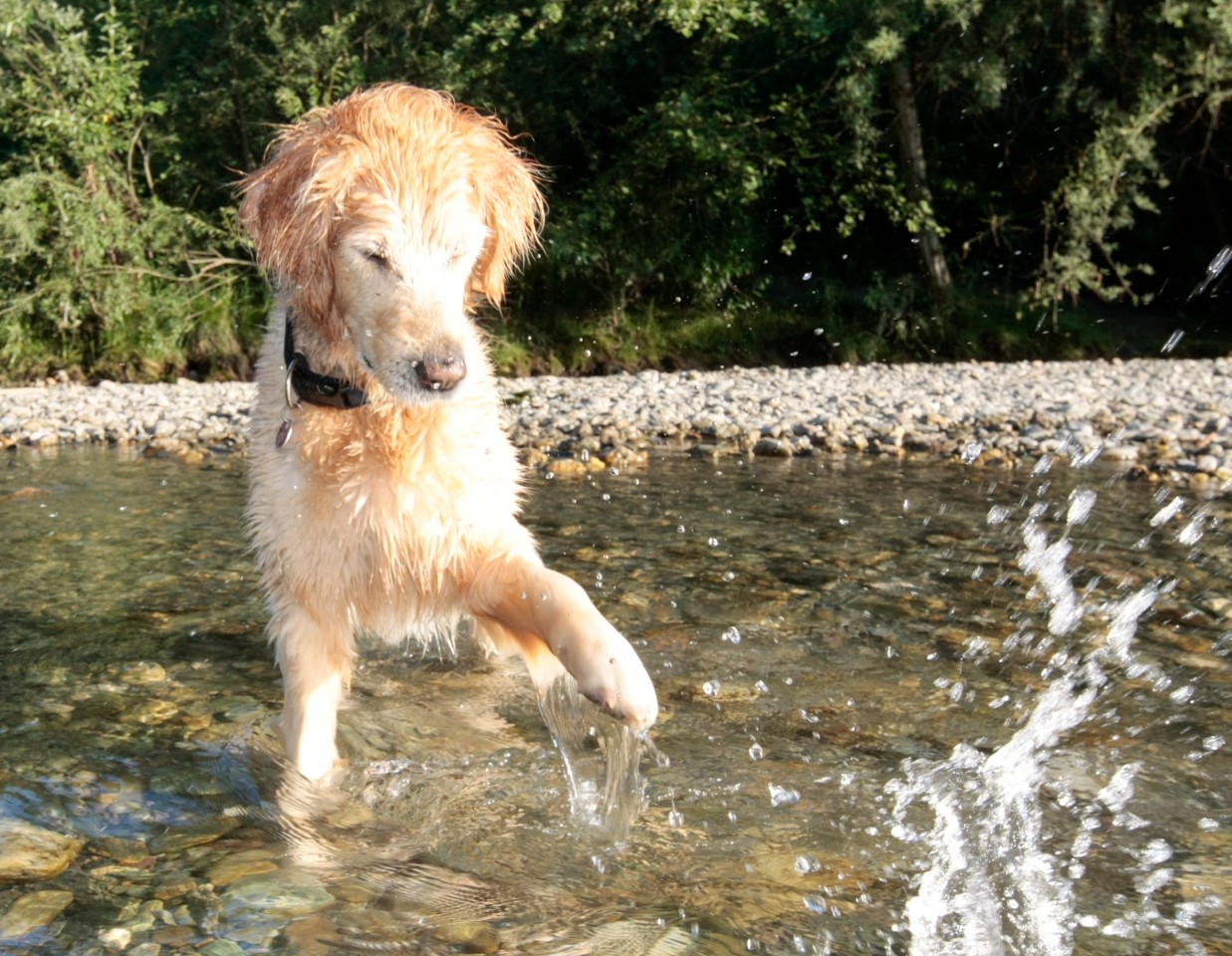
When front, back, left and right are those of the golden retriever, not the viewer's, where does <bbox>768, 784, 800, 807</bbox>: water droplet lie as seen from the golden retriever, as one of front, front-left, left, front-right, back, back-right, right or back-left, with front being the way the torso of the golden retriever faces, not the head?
left

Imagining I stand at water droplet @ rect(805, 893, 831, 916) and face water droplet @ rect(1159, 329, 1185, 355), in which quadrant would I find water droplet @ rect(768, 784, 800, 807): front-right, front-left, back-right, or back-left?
front-left

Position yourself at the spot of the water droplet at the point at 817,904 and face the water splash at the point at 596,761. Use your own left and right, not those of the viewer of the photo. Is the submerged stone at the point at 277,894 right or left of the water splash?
left

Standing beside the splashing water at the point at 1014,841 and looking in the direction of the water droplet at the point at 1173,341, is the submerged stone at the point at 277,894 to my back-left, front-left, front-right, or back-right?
back-left

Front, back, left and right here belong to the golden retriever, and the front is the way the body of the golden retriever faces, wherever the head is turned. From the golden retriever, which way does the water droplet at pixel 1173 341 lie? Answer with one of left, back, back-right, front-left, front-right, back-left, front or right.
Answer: back-left

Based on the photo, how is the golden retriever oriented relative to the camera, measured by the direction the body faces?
toward the camera
